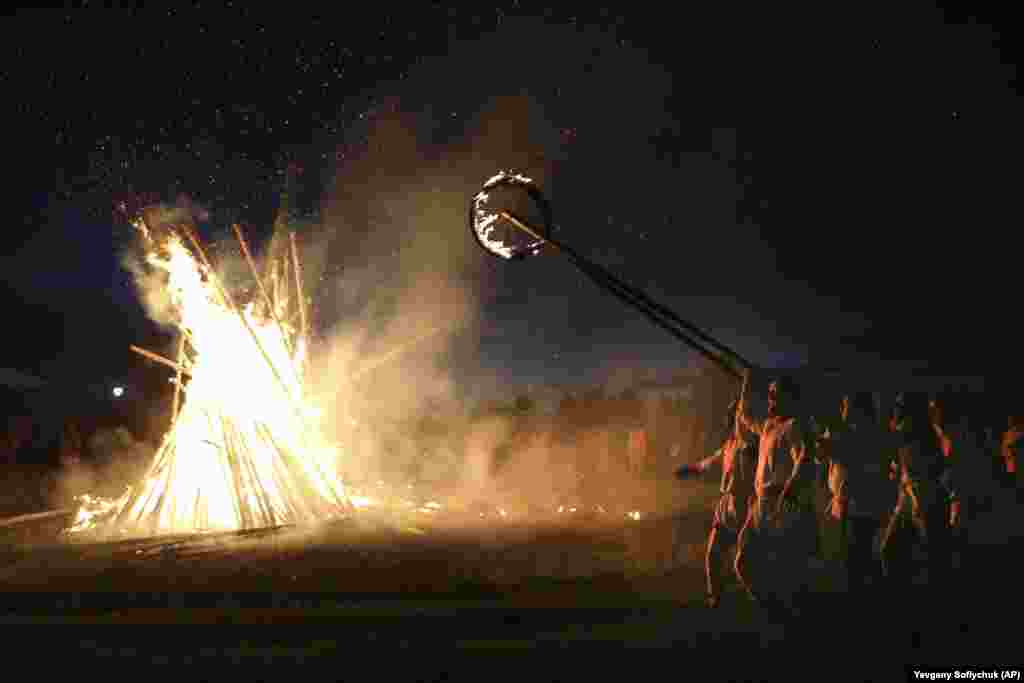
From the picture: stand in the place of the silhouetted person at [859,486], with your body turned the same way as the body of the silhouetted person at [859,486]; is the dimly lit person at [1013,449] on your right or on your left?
on your right

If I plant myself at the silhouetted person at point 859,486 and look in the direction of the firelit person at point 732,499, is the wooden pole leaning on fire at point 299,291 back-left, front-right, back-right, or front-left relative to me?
front-right

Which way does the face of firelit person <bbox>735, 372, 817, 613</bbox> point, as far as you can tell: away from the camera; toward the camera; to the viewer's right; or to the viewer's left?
to the viewer's left

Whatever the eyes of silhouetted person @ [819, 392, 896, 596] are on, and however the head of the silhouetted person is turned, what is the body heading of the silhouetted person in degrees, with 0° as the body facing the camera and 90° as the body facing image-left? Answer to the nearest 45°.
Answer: approximately 135°

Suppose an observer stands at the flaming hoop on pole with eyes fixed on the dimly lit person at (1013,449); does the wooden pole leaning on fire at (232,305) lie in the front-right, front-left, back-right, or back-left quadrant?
back-left

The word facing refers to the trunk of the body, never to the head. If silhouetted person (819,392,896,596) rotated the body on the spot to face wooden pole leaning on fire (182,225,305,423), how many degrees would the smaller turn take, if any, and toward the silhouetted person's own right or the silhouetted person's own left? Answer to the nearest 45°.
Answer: approximately 45° to the silhouetted person's own left

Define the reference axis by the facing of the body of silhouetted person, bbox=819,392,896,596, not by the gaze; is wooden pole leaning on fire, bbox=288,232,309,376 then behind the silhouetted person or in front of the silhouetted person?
in front
